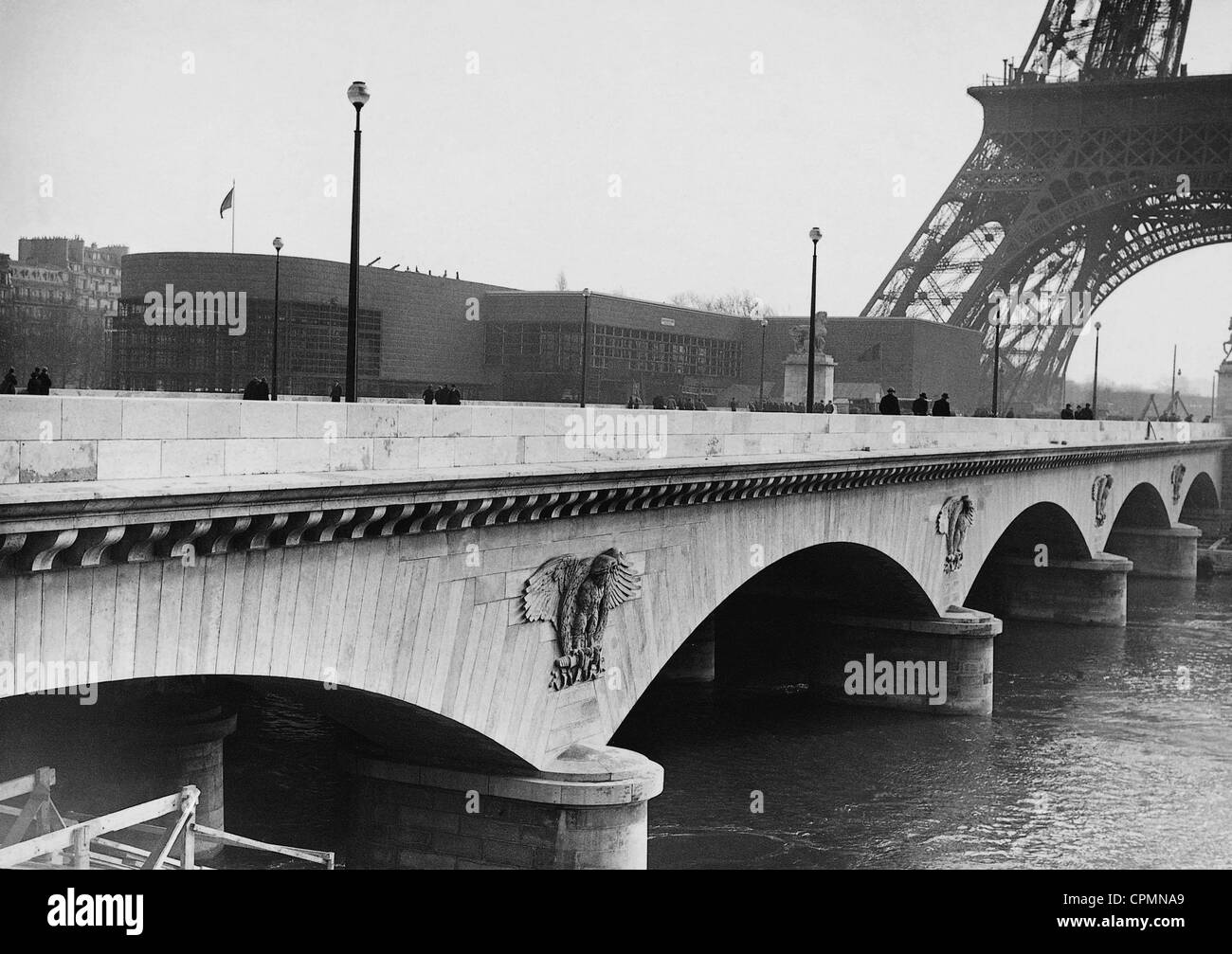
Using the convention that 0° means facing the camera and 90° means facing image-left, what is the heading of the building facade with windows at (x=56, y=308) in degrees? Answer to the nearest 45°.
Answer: approximately 0°

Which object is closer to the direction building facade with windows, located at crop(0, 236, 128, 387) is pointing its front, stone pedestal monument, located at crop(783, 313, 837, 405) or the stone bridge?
the stone bridge

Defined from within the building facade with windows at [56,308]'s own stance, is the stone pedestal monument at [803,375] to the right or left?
on its left
